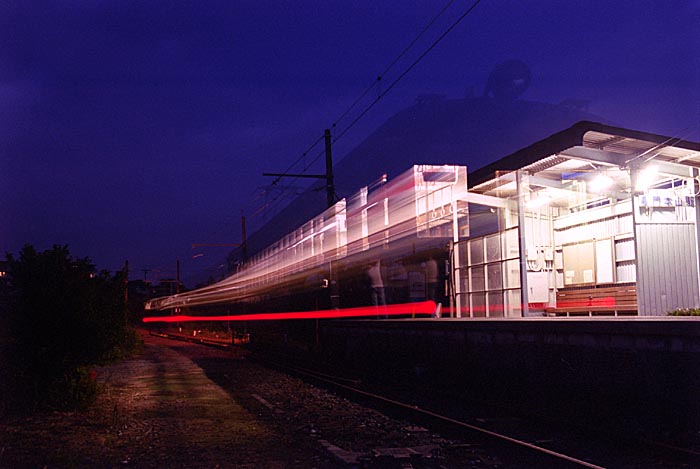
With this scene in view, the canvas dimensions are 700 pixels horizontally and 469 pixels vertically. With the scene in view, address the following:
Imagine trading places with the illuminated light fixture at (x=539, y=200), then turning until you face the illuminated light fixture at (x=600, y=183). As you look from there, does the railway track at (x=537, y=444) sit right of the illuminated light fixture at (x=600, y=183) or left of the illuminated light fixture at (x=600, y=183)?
right

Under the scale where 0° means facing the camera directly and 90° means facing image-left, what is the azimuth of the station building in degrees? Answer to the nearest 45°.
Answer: approximately 45°

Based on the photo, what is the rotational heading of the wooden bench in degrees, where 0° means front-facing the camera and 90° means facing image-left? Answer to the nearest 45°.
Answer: approximately 45°
